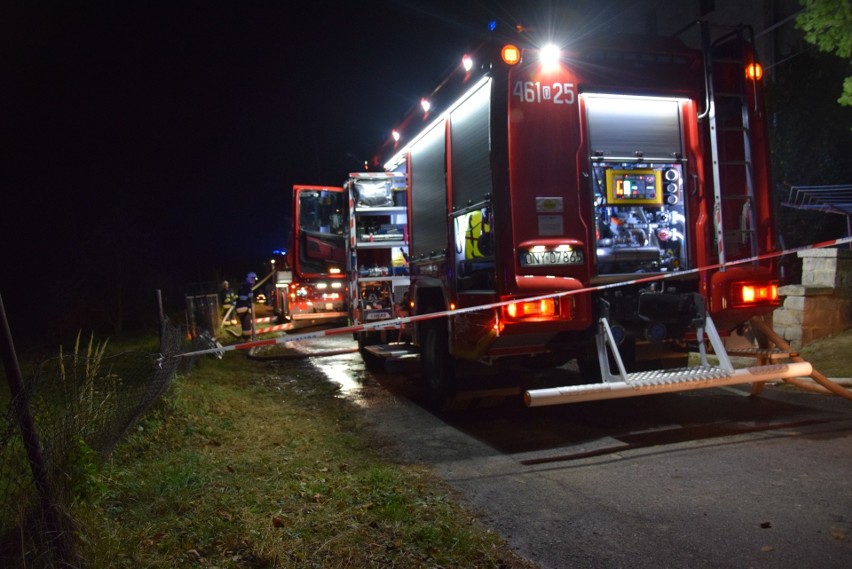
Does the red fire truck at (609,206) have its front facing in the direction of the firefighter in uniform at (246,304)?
yes

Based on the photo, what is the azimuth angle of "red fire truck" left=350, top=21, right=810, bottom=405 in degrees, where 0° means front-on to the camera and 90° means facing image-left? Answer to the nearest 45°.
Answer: approximately 135°

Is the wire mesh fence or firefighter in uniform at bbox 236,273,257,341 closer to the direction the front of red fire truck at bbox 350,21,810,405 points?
the firefighter in uniform
